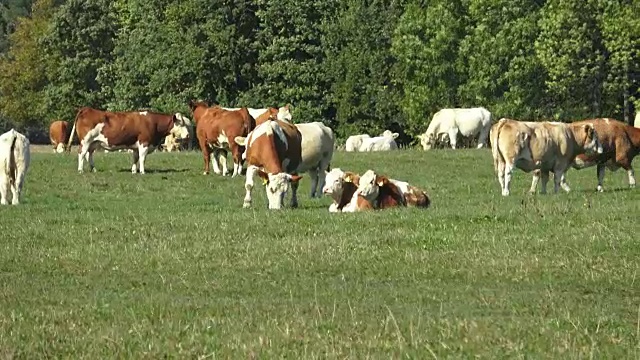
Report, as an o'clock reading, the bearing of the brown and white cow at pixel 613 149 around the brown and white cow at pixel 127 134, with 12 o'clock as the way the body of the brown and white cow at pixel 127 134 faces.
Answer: the brown and white cow at pixel 613 149 is roughly at 1 o'clock from the brown and white cow at pixel 127 134.

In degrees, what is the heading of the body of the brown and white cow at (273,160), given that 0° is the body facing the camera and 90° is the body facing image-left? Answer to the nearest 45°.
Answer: approximately 0°

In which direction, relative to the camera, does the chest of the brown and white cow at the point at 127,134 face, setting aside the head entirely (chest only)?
to the viewer's right

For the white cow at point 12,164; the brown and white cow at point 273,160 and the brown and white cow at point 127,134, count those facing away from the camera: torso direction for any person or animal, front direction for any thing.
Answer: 1

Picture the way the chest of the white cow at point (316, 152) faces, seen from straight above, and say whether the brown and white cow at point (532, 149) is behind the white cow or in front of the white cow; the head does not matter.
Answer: behind

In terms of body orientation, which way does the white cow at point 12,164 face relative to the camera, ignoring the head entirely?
away from the camera

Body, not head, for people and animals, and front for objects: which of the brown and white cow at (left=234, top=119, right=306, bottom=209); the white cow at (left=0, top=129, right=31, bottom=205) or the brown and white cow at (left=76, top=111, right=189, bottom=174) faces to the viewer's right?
the brown and white cow at (left=76, top=111, right=189, bottom=174)

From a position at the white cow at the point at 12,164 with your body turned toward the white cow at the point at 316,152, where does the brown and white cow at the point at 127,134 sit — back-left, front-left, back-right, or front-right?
front-left

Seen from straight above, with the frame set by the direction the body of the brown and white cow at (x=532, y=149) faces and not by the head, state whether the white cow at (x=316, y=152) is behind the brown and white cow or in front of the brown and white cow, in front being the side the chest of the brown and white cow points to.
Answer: behind

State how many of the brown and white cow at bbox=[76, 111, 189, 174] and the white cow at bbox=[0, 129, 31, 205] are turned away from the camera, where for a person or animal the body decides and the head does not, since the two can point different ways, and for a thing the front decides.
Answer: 1

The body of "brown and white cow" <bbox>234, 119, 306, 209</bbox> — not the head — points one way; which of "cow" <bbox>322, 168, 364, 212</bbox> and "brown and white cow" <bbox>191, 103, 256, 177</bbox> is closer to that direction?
the cow

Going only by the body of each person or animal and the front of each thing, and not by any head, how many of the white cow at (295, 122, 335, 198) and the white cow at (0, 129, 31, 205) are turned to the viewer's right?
0
